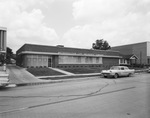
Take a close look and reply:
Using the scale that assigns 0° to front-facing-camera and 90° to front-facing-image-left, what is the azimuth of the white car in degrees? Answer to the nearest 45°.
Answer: approximately 45°
